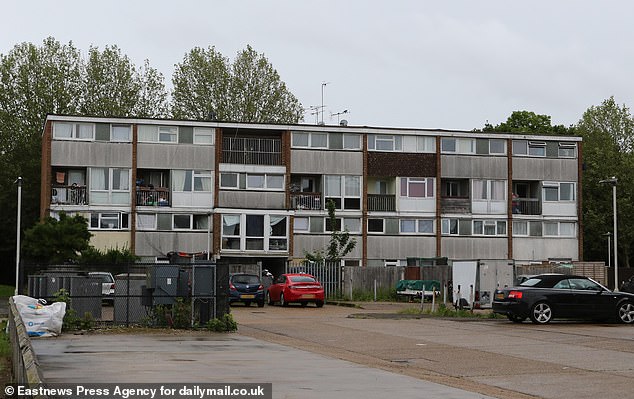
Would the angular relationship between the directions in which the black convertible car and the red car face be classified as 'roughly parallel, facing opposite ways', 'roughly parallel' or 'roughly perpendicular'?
roughly perpendicular

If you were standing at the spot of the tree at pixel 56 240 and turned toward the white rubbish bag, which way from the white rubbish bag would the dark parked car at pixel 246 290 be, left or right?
left

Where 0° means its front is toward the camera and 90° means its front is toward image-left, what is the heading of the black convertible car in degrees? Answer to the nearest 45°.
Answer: approximately 225°

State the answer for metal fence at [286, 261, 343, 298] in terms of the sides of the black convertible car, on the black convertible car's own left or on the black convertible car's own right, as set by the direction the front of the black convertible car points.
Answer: on the black convertible car's own left

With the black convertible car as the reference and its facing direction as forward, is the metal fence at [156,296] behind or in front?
behind
